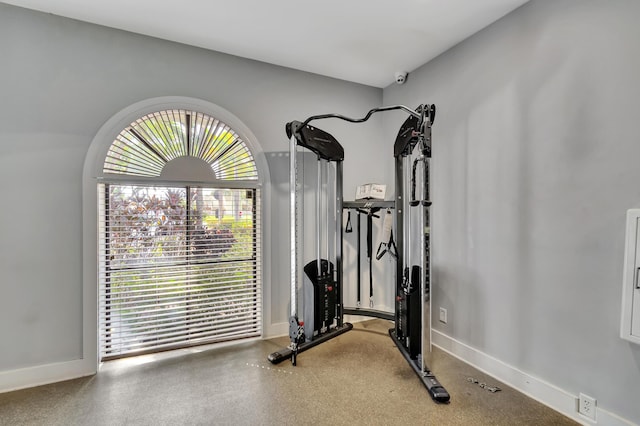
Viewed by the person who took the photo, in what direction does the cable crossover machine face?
facing the viewer and to the left of the viewer

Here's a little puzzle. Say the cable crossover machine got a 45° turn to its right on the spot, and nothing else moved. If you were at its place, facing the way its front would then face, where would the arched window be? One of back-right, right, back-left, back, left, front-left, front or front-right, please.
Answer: front
